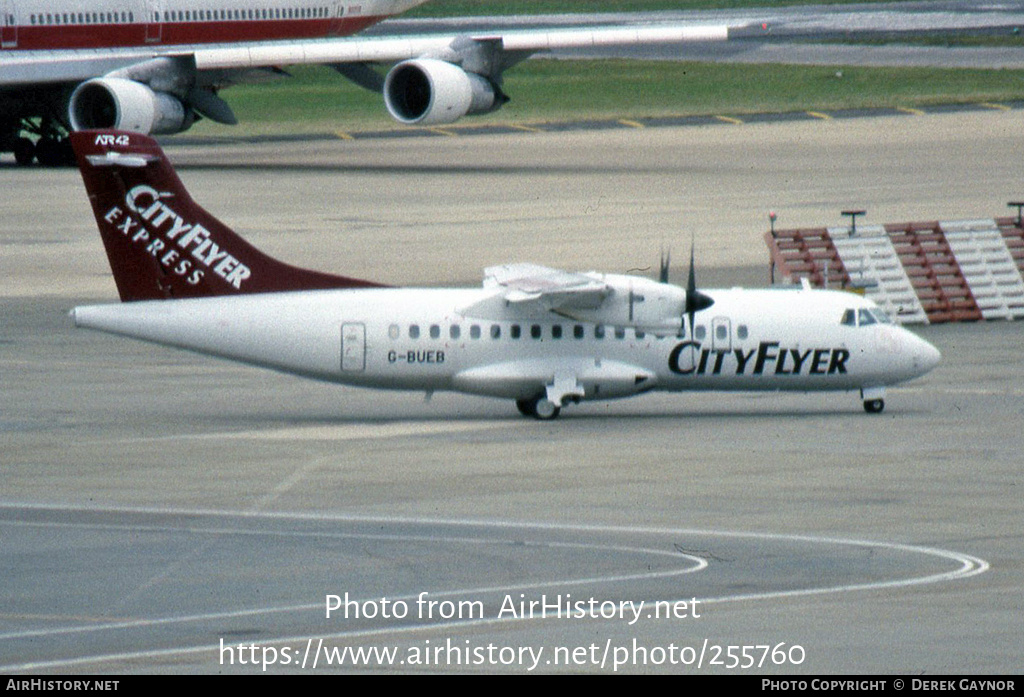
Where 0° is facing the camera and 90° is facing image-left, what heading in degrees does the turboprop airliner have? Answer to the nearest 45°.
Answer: approximately 270°
